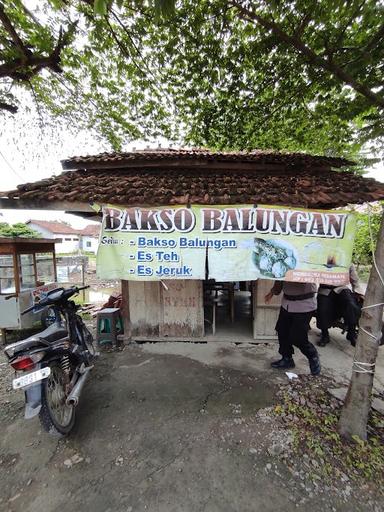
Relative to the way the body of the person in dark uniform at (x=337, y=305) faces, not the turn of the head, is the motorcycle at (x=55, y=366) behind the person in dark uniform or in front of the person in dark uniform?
in front

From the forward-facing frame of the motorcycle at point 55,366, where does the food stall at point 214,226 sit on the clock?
The food stall is roughly at 2 o'clock from the motorcycle.

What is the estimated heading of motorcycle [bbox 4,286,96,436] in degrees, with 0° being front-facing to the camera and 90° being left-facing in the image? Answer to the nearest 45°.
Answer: approximately 225°

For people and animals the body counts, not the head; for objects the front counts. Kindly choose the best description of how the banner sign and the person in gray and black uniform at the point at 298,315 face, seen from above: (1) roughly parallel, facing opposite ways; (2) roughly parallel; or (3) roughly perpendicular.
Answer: roughly perpendicular

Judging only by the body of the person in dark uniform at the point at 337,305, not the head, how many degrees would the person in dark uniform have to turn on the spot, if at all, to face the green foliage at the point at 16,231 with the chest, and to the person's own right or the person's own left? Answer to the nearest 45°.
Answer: approximately 45° to the person's own right

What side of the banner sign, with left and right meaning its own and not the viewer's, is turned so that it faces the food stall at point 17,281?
right

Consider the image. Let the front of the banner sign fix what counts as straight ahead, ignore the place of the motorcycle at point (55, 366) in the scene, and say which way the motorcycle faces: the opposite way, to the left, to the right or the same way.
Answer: the opposite way

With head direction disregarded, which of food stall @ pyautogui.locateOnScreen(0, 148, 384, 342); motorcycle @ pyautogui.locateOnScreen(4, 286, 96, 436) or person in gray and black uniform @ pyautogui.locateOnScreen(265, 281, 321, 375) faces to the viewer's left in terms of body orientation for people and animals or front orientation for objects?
the person in gray and black uniform

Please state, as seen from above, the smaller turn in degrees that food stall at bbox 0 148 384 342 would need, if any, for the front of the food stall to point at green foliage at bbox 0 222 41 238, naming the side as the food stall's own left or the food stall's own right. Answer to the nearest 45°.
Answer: approximately 135° to the food stall's own right

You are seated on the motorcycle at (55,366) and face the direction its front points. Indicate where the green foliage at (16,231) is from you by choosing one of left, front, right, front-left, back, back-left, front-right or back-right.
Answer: front-left

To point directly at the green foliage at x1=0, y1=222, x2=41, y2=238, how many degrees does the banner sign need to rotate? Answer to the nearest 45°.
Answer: approximately 135° to its right

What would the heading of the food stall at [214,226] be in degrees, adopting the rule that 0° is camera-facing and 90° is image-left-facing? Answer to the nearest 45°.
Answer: approximately 0°

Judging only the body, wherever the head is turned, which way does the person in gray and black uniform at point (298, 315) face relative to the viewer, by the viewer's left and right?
facing to the left of the viewer
